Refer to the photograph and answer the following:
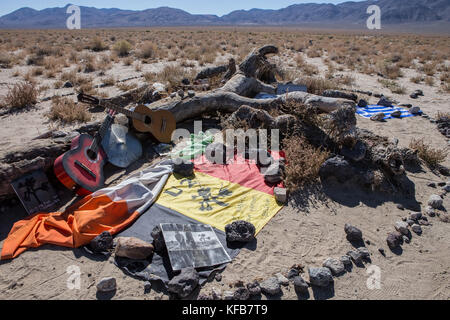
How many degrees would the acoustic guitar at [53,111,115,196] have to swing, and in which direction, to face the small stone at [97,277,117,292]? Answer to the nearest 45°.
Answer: approximately 45° to its right

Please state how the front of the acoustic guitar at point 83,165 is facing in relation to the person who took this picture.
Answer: facing the viewer and to the right of the viewer

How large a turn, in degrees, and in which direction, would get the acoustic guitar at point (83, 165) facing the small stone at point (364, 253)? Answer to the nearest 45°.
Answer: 0° — it already faces it

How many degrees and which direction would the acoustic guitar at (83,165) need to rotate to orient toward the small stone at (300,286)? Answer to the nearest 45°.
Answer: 0° — it already faces it

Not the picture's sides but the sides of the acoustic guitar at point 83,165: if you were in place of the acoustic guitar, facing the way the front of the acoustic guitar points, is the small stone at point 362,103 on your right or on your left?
on your left

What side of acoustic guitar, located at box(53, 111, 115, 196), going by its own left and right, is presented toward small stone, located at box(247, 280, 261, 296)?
front

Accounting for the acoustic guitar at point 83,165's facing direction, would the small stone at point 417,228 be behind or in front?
in front

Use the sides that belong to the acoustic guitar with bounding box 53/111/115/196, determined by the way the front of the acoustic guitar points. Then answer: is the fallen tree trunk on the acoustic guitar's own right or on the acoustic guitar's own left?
on the acoustic guitar's own left

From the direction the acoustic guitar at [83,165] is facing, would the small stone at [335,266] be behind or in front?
in front

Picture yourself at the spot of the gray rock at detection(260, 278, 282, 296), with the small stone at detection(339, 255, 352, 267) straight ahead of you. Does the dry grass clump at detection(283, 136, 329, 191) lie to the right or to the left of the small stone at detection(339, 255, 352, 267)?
left
